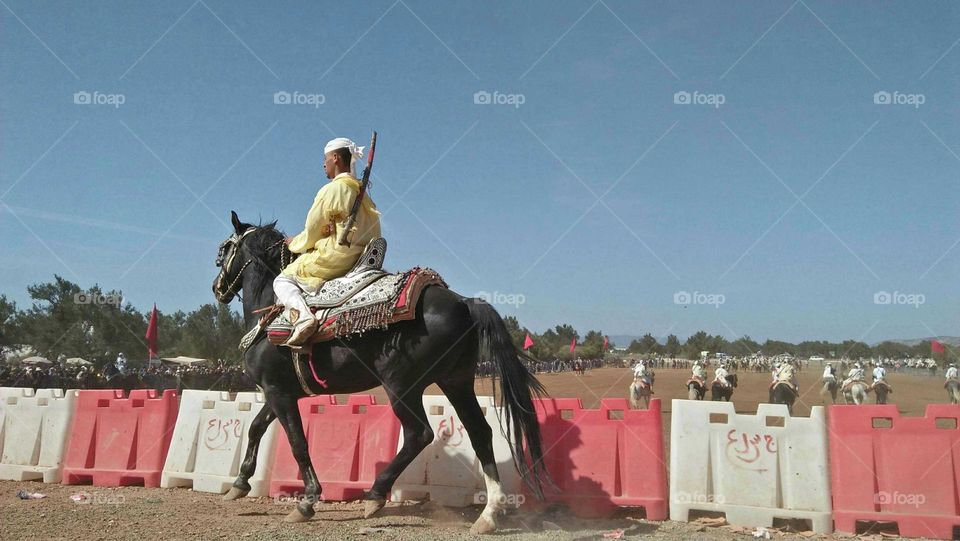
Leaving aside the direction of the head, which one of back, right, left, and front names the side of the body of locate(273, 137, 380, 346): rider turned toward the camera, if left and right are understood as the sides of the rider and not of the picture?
left

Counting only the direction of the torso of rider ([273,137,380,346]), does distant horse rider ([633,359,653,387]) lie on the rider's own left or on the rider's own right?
on the rider's own right

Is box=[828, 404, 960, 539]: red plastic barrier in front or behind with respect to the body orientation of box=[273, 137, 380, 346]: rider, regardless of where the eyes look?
behind

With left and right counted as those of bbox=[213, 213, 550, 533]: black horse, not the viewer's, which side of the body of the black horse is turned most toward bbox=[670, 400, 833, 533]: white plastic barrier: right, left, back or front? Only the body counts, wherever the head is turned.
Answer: back

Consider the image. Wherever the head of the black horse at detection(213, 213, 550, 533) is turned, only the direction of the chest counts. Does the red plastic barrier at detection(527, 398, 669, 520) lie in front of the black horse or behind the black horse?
behind

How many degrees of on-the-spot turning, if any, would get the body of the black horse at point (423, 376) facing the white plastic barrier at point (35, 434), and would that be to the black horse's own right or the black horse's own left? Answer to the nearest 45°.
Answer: approximately 45° to the black horse's own right

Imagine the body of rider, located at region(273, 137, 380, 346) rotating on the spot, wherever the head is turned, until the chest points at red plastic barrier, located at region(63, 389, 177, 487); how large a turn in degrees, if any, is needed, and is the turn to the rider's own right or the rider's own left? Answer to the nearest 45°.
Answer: approximately 45° to the rider's own right

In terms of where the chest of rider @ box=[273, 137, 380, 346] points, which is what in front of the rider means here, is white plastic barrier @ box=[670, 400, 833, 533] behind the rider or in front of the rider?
behind

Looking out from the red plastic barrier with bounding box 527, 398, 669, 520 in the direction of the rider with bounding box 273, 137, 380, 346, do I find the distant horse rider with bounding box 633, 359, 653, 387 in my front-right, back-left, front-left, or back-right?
back-right

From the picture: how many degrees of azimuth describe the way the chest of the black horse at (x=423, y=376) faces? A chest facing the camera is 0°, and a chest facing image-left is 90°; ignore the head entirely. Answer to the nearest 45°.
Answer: approximately 90°

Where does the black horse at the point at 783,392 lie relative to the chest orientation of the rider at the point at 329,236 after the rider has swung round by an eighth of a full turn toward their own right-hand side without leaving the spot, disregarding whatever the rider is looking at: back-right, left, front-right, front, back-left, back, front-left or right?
right

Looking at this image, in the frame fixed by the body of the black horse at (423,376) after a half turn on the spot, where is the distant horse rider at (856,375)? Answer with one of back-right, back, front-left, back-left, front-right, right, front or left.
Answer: front-left

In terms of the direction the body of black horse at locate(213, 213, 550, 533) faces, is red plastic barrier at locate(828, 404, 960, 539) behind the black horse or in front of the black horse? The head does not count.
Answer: behind
